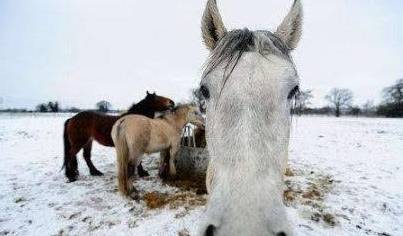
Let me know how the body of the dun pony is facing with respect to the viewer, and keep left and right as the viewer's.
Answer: facing away from the viewer and to the right of the viewer

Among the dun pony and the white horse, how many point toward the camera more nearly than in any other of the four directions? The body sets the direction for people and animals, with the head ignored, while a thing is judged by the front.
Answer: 1

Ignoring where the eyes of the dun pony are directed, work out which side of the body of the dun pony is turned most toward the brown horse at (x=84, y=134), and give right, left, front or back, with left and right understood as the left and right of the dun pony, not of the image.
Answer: left

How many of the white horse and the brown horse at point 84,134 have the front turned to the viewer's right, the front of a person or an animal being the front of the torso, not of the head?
1

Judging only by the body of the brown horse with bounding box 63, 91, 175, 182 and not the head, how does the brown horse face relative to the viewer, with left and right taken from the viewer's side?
facing to the right of the viewer

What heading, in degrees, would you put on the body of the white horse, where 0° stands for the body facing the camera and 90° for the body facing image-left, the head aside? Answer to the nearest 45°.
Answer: approximately 0°

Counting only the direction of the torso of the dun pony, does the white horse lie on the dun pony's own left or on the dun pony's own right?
on the dun pony's own right

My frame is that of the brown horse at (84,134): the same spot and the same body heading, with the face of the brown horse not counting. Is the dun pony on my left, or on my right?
on my right

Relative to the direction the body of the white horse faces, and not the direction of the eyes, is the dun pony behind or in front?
behind

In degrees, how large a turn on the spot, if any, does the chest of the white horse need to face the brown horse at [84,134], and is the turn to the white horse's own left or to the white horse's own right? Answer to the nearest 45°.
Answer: approximately 135° to the white horse's own right
